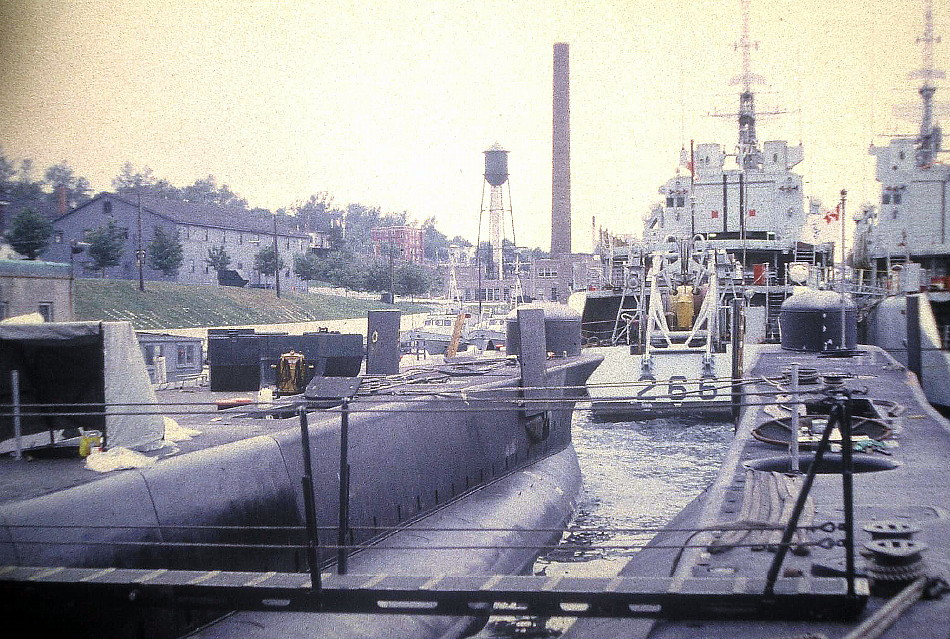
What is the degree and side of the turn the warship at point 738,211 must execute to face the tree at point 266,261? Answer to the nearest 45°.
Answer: approximately 90° to its left

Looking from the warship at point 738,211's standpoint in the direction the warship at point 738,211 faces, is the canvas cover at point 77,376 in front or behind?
behind

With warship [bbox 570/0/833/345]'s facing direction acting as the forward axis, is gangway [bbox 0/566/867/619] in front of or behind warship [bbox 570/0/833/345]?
behind

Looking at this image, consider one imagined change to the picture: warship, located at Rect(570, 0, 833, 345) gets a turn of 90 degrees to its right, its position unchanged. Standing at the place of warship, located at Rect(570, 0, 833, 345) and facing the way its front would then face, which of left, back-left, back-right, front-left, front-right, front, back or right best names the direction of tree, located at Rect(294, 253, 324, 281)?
back

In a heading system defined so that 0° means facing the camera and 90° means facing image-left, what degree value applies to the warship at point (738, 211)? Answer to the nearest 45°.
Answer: approximately 180°

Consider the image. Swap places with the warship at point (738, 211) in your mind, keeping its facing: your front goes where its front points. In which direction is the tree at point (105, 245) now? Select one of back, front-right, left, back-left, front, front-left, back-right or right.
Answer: back-left

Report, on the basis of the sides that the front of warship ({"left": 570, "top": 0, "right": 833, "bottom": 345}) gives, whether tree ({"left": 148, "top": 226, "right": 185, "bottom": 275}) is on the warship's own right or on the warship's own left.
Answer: on the warship's own left

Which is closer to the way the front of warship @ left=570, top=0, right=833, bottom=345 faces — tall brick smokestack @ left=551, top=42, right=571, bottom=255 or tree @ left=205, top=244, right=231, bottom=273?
the tall brick smokestack

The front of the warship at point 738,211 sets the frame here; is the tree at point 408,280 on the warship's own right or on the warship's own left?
on the warship's own left

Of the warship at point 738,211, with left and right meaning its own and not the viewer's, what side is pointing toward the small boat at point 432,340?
left

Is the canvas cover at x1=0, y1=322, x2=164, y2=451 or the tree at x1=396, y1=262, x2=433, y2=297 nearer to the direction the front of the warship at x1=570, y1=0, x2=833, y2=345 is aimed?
the tree
